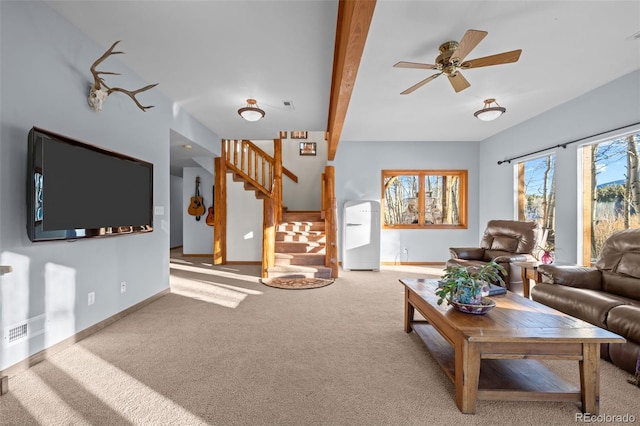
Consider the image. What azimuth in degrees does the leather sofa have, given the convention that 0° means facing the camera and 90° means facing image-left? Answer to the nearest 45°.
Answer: approximately 45°

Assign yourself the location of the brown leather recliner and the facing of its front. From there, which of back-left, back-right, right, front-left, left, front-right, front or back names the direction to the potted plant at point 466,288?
front-left

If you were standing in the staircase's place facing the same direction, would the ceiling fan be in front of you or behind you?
in front

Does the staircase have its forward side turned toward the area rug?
yes

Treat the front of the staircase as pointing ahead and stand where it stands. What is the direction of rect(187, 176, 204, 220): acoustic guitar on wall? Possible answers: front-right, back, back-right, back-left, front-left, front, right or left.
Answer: back-right

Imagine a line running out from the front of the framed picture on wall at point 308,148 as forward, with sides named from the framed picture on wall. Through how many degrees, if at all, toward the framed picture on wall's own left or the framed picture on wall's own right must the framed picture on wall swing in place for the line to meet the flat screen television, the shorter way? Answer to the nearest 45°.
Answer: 0° — it already faces it

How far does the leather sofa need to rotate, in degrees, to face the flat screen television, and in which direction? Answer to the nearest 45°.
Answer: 0° — it already faces it

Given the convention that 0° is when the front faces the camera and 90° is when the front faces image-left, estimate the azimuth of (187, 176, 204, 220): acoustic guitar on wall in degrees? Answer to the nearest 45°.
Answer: approximately 0°

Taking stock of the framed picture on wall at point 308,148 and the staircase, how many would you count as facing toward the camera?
2

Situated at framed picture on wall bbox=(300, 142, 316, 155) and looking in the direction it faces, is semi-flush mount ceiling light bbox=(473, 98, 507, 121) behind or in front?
in front

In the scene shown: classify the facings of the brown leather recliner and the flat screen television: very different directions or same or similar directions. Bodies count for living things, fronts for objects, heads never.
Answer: very different directions

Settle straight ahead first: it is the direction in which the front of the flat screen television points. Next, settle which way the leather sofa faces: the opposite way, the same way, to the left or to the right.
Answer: the opposite way
